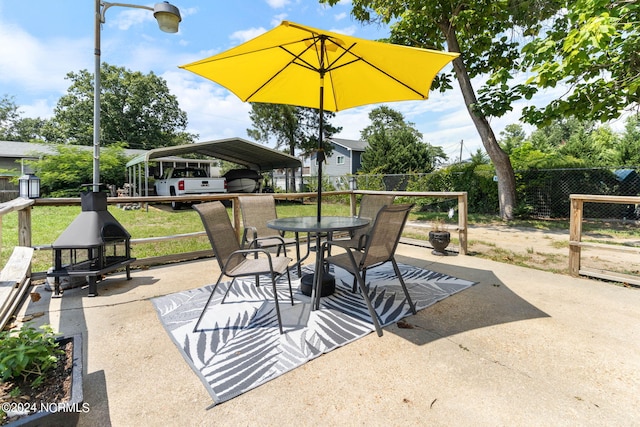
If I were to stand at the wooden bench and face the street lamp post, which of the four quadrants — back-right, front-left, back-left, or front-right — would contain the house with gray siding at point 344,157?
front-right

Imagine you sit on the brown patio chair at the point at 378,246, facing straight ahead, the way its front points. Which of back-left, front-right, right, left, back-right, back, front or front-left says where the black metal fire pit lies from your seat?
front-left

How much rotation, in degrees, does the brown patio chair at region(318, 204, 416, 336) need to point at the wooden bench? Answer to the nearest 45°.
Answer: approximately 90° to its left

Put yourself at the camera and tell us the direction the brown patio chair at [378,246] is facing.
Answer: facing away from the viewer and to the left of the viewer

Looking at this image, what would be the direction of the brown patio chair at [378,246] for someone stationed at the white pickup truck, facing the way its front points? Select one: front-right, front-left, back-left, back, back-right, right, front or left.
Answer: back-left

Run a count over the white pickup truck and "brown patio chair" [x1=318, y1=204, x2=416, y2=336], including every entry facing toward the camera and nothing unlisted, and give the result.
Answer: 0

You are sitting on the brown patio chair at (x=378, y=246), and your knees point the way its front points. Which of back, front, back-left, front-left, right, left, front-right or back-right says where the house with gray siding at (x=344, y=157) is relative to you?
front-right

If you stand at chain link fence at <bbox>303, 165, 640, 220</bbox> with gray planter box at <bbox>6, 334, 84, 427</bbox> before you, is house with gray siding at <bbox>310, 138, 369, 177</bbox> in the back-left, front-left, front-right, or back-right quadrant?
back-right

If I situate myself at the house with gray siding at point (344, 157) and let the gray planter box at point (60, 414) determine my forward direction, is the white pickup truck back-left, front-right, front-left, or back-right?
front-right
